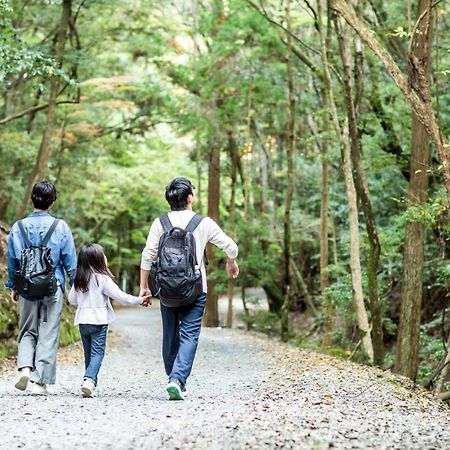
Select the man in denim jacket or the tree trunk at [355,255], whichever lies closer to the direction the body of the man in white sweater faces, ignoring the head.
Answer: the tree trunk

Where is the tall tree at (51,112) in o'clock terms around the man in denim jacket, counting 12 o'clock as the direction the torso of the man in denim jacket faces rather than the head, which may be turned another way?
The tall tree is roughly at 12 o'clock from the man in denim jacket.

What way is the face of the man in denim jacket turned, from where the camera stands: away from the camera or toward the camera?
away from the camera

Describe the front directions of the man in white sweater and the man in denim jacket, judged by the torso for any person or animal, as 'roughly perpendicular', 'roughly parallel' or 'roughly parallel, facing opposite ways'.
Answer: roughly parallel

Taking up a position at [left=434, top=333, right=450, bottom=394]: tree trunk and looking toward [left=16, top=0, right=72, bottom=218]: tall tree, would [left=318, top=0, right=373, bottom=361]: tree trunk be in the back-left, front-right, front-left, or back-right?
front-right

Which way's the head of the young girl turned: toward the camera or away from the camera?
away from the camera

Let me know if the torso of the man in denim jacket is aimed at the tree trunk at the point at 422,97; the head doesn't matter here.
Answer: no

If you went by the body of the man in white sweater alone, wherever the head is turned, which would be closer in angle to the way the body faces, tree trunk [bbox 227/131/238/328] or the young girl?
the tree trunk

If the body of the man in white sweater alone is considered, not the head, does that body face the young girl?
no

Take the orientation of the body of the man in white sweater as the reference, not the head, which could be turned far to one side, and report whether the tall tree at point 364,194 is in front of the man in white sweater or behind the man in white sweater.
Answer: in front

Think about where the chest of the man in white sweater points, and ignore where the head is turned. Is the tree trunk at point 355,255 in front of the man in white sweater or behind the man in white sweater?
in front

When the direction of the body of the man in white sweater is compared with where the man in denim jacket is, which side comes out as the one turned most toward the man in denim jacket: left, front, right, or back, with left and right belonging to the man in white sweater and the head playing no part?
left

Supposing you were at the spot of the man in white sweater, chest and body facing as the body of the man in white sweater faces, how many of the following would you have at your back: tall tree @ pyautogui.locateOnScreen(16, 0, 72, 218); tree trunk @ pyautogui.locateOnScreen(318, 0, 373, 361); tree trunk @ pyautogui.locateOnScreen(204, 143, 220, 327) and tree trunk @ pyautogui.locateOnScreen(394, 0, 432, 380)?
0

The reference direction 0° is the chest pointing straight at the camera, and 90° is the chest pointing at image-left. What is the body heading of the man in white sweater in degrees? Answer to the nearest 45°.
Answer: approximately 180°

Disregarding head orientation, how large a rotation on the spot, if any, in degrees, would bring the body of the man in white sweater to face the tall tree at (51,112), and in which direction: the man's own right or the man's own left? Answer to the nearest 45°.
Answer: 0° — they already face it

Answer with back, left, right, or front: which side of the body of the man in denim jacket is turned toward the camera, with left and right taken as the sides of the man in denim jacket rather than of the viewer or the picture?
back

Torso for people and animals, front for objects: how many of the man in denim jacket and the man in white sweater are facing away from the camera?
2
